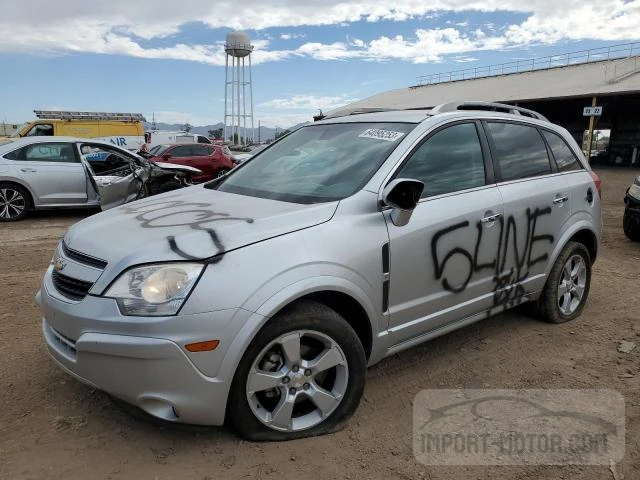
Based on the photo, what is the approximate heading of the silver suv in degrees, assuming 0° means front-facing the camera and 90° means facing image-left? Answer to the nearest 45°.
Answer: approximately 45°

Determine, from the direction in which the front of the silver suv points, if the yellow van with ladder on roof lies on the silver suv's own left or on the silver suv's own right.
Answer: on the silver suv's own right
